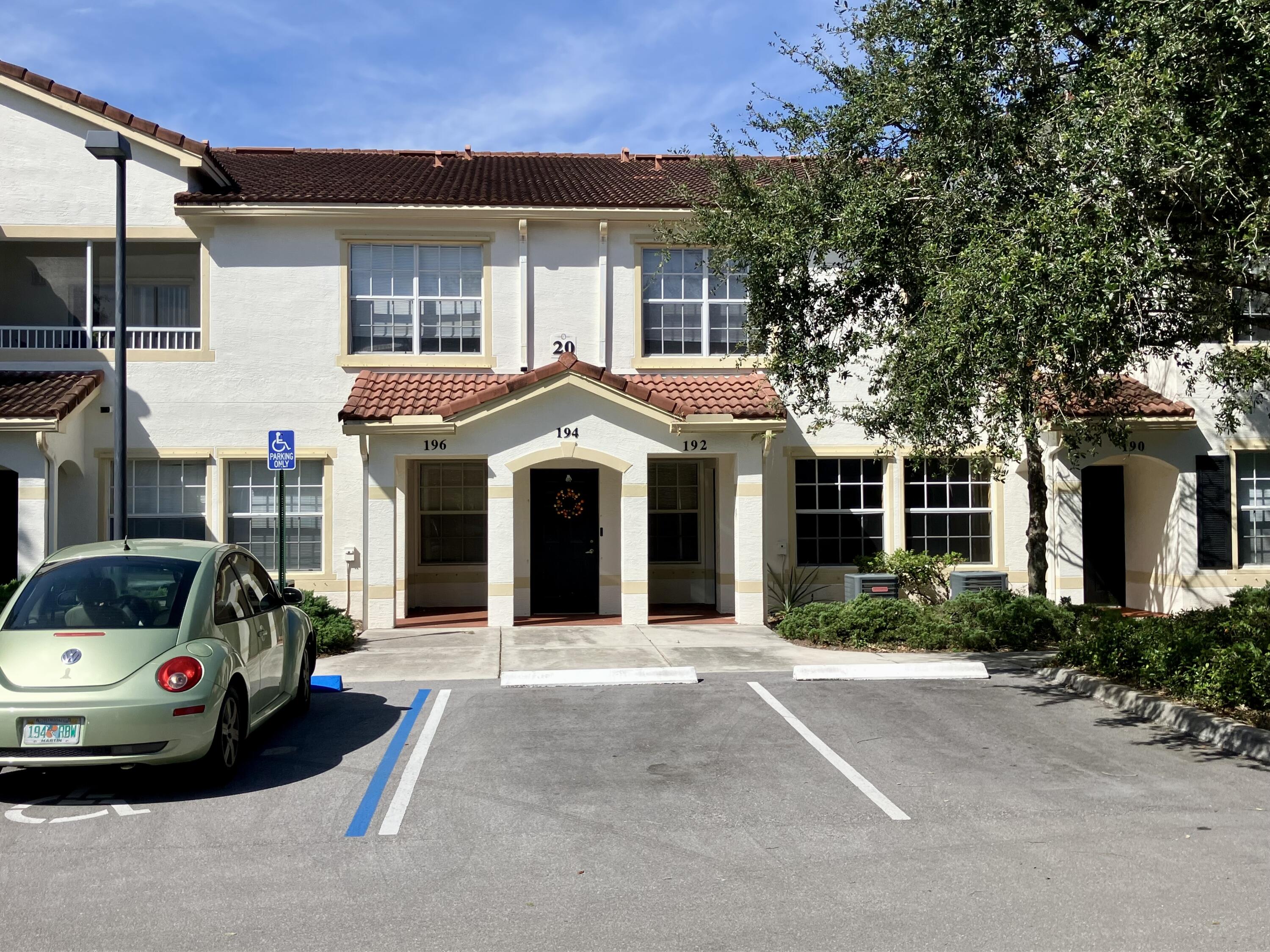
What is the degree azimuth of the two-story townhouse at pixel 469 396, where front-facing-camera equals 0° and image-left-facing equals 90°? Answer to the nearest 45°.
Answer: approximately 0°

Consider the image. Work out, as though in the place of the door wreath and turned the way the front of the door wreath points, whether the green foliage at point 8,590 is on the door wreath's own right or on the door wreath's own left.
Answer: on the door wreath's own right

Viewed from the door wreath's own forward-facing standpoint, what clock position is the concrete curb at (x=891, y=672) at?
The concrete curb is roughly at 11 o'clock from the door wreath.

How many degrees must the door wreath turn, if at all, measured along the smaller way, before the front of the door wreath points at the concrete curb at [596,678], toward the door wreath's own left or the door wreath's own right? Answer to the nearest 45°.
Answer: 0° — it already faces it

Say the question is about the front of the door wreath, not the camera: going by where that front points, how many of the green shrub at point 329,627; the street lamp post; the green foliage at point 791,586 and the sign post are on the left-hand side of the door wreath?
1
